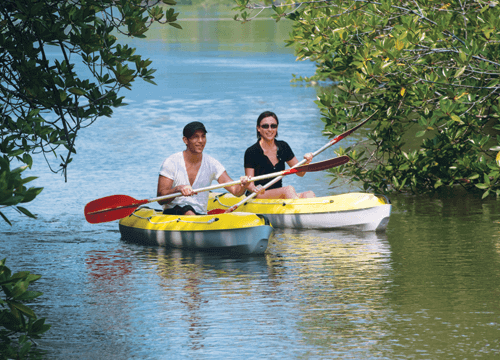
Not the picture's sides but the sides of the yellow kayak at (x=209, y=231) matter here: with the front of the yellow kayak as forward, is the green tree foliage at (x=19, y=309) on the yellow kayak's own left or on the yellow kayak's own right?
on the yellow kayak's own right

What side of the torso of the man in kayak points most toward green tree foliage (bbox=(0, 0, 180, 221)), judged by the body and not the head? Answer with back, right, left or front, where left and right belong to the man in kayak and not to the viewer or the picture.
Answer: right

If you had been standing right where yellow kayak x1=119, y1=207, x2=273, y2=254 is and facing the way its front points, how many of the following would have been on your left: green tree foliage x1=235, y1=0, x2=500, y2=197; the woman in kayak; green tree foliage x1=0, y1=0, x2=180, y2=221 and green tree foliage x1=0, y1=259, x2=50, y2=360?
2

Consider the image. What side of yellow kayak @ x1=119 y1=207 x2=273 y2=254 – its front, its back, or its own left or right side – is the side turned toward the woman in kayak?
left

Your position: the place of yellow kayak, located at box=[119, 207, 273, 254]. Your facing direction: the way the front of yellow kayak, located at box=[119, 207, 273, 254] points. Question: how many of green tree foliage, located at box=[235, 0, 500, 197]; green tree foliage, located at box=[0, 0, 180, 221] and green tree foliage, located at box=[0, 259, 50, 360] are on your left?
1

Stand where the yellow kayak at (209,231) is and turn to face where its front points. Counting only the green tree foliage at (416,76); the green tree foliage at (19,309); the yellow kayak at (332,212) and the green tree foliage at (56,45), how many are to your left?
2
